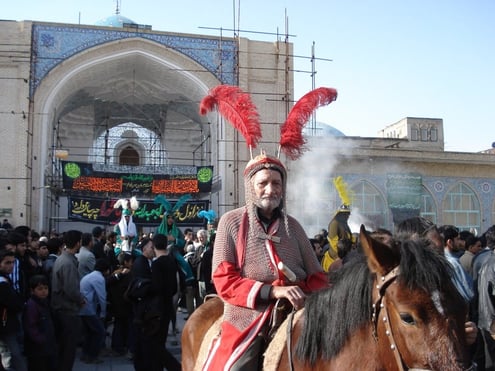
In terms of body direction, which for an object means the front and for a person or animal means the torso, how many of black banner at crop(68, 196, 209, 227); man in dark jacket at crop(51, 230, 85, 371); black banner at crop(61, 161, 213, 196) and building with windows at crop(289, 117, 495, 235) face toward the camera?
3

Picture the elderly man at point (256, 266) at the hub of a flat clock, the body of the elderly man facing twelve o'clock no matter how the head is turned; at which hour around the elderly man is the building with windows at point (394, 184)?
The building with windows is roughly at 8 o'clock from the elderly man.

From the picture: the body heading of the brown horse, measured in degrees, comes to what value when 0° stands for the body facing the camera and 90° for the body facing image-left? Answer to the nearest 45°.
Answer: approximately 315°

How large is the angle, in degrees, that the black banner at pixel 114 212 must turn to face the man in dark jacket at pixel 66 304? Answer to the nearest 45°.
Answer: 0° — it already faces them

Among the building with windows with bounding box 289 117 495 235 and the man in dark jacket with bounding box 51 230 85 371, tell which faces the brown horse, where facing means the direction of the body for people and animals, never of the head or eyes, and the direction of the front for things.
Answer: the building with windows

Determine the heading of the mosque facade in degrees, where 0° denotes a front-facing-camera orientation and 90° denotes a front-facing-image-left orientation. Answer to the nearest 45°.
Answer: approximately 0°

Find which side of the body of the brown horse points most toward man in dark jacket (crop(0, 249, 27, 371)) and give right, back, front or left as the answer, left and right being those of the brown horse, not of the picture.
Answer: back

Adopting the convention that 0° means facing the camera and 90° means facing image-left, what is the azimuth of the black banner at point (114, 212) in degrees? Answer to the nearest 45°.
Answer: approximately 0°

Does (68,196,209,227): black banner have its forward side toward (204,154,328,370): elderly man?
yes

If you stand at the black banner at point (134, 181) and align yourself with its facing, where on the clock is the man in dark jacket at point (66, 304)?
The man in dark jacket is roughly at 12 o'clock from the black banner.

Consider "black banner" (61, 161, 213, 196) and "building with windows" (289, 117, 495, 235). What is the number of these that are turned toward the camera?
2

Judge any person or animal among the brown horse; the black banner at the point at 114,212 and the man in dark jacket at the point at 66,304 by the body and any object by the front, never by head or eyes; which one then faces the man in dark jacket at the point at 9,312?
the black banner

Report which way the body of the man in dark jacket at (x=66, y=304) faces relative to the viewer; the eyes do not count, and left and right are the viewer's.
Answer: facing away from the viewer and to the right of the viewer

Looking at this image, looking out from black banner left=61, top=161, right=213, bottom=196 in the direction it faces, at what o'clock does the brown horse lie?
The brown horse is roughly at 12 o'clock from the black banner.
